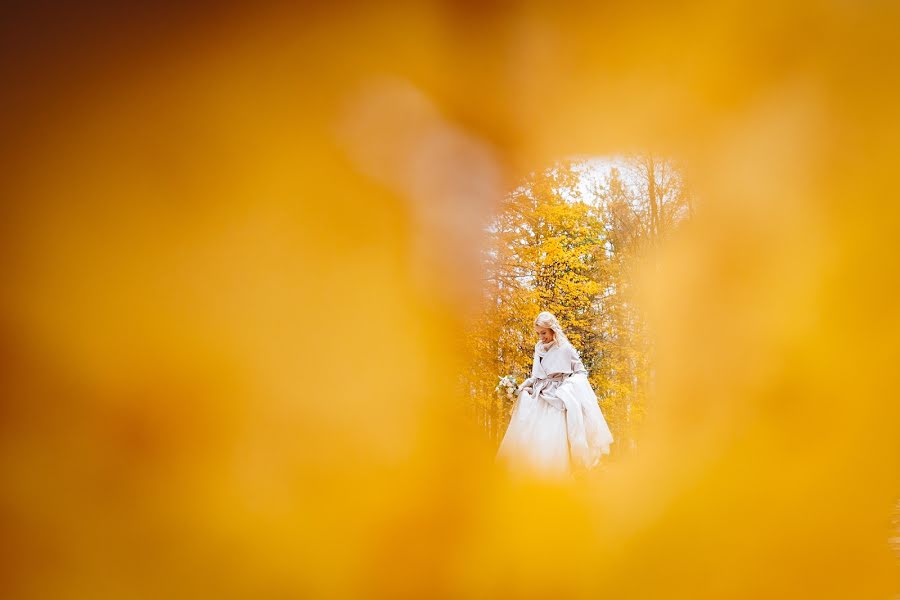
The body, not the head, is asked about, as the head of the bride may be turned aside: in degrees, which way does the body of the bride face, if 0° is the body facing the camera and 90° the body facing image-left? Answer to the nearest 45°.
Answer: approximately 45°
